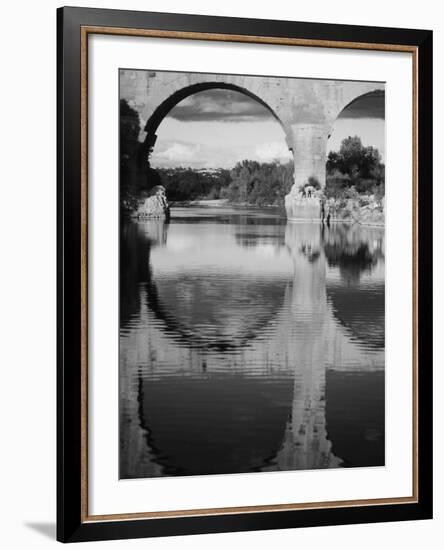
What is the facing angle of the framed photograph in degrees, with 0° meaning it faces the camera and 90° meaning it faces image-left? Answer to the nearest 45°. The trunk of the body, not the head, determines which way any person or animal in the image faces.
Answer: approximately 315°
